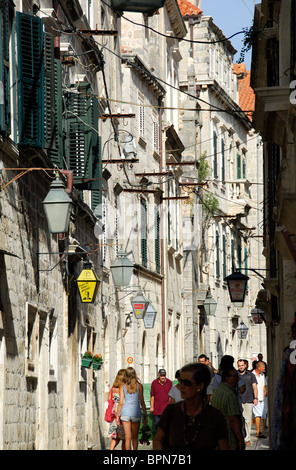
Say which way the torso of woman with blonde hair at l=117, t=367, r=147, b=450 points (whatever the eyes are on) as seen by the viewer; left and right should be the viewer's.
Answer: facing away from the viewer

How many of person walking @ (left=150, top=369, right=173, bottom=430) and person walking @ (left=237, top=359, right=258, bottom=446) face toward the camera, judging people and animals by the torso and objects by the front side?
2

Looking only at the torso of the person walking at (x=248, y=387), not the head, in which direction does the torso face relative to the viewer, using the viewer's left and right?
facing the viewer

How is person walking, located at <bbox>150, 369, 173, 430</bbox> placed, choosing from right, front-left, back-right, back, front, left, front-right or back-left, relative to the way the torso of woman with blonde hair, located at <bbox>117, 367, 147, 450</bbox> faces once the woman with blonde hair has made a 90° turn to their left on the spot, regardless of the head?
right

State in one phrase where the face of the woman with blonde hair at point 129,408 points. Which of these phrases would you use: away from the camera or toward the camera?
away from the camera

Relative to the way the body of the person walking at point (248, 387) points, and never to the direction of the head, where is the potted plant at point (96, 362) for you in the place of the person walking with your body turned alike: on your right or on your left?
on your right

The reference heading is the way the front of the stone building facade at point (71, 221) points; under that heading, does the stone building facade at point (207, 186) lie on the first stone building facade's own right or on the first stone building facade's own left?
on the first stone building facade's own left

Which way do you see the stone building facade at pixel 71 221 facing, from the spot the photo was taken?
facing the viewer and to the right of the viewer

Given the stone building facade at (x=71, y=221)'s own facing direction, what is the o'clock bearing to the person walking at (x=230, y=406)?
The person walking is roughly at 1 o'clock from the stone building facade.
